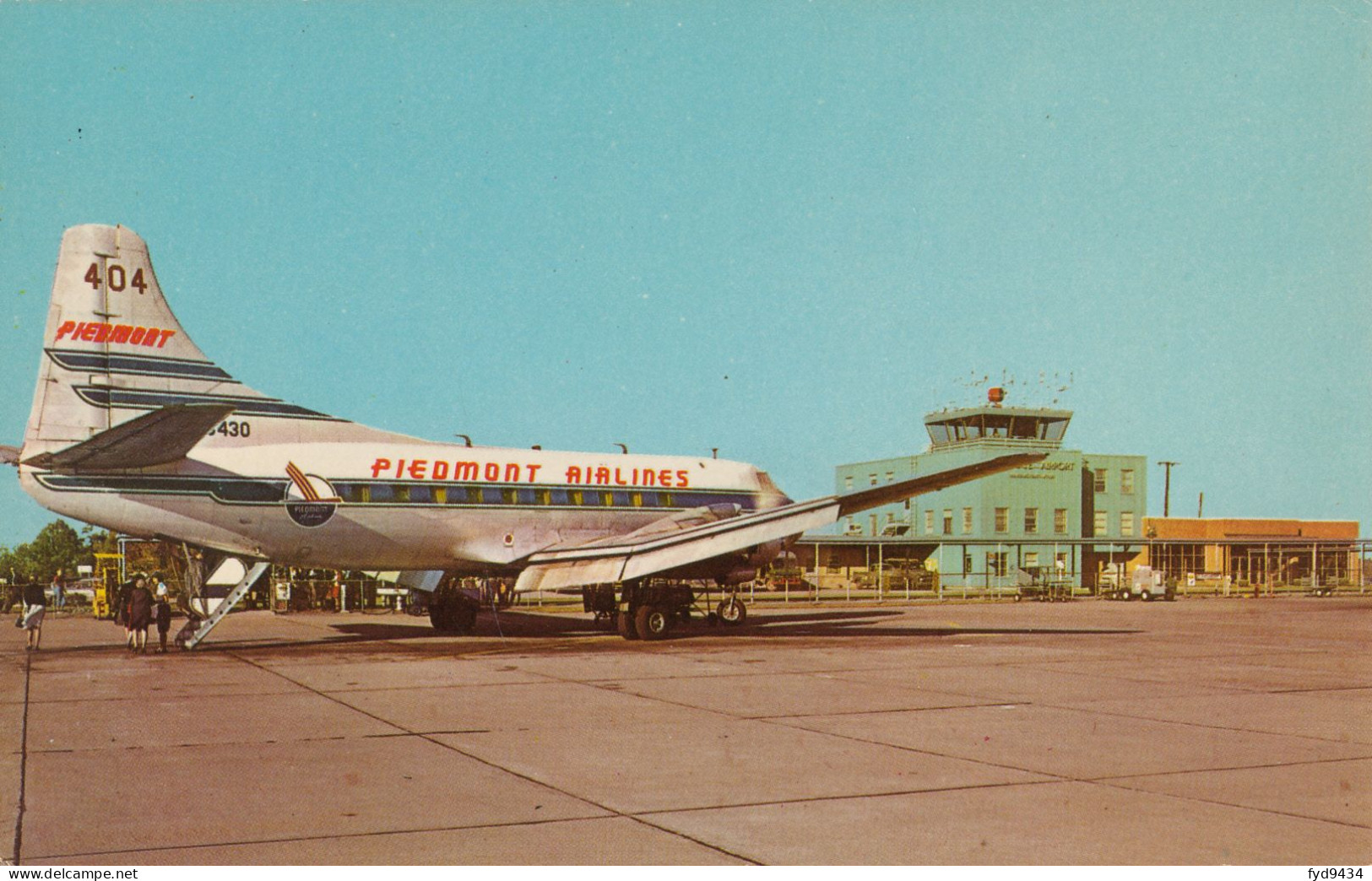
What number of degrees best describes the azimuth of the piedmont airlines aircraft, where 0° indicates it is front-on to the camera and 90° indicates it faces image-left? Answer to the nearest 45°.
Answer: approximately 225°

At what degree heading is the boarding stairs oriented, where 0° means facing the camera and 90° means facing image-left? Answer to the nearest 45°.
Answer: approximately 90°

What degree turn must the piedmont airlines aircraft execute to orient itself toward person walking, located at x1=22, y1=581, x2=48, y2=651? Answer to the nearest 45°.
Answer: approximately 135° to its left

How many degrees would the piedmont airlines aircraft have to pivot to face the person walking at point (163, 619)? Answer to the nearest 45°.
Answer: approximately 180°
